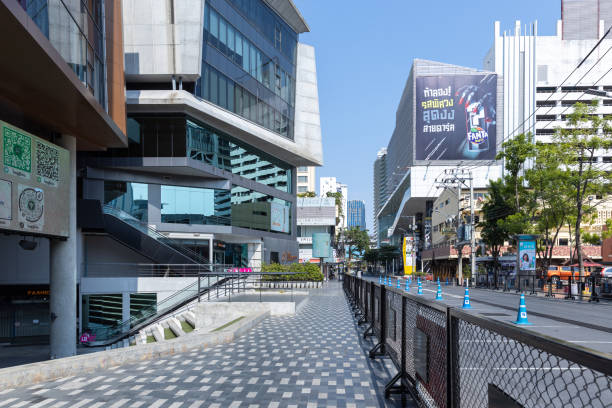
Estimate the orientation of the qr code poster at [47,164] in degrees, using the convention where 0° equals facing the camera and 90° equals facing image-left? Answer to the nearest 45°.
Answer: approximately 315°

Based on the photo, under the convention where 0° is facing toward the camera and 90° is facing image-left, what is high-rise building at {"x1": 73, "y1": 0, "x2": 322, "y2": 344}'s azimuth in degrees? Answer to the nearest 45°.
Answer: approximately 315°

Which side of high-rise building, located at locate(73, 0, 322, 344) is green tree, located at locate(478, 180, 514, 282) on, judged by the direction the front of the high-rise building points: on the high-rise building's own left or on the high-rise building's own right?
on the high-rise building's own left
